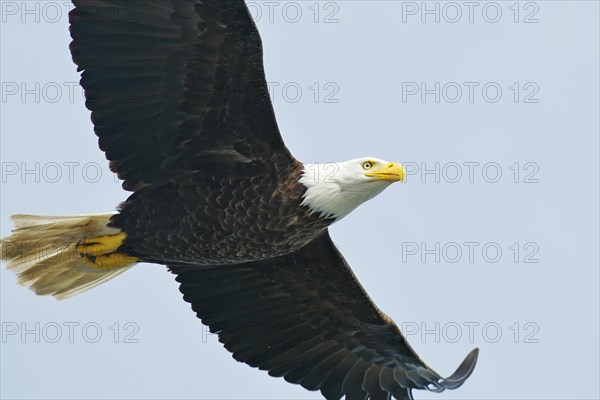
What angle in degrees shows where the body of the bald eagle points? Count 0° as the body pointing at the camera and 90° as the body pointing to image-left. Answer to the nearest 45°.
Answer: approximately 270°
